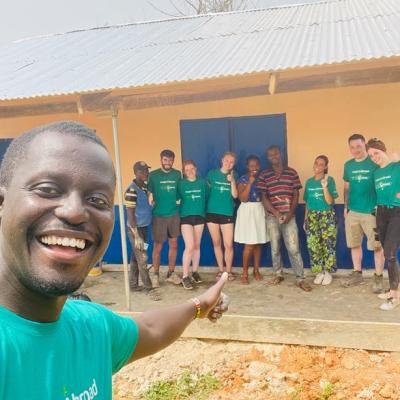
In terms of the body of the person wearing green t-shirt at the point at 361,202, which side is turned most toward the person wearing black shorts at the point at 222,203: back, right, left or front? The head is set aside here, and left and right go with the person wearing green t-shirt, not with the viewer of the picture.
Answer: right

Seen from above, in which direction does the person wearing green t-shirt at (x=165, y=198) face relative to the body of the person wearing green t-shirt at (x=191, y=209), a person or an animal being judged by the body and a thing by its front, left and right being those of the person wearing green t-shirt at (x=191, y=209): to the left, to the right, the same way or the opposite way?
the same way

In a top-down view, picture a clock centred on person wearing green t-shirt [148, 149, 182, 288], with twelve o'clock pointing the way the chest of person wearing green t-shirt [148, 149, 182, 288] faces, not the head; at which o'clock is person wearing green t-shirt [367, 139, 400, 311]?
person wearing green t-shirt [367, 139, 400, 311] is roughly at 10 o'clock from person wearing green t-shirt [148, 149, 182, 288].

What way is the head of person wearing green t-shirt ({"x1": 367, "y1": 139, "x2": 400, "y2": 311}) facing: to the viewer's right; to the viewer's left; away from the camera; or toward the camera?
toward the camera

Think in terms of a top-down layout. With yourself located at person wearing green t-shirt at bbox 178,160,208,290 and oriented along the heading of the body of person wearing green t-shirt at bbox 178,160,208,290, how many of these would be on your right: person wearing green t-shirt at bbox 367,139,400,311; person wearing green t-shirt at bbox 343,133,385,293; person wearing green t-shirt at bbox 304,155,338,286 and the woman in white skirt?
0

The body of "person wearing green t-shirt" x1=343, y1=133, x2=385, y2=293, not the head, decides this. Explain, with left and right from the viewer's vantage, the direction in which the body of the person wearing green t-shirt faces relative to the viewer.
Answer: facing the viewer

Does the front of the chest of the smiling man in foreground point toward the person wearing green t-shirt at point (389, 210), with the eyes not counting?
no

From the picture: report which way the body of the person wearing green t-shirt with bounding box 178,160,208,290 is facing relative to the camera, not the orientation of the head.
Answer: toward the camera

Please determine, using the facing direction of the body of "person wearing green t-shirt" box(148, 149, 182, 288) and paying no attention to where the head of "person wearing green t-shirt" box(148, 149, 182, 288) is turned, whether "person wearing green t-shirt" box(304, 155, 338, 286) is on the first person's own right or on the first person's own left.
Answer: on the first person's own left

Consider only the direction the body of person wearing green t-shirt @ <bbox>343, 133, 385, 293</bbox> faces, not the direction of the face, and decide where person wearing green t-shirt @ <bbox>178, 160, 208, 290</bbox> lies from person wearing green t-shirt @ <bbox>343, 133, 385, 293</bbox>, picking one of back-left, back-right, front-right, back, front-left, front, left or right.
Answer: right

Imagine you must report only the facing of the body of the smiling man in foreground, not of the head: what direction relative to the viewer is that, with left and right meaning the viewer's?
facing the viewer and to the right of the viewer

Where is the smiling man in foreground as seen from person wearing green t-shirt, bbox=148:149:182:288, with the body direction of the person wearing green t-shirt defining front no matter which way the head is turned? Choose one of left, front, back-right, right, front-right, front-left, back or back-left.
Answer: front

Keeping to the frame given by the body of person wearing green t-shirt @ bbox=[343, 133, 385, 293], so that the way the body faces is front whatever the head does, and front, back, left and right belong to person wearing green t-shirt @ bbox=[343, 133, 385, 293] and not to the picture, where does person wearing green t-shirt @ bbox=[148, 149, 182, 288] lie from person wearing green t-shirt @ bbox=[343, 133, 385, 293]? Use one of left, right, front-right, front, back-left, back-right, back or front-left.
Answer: right

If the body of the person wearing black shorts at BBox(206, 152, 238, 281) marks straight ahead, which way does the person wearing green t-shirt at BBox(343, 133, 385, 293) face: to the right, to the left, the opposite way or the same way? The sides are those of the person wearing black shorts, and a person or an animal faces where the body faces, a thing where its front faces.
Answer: the same way

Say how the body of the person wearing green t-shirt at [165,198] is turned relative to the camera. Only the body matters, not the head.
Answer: toward the camera
